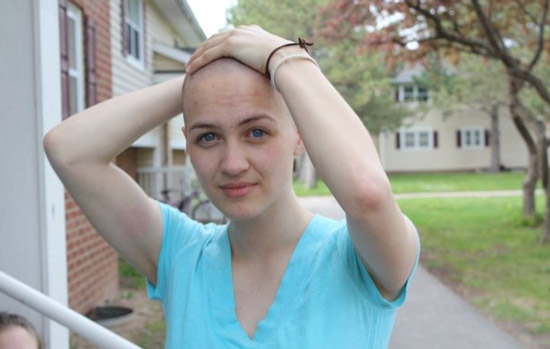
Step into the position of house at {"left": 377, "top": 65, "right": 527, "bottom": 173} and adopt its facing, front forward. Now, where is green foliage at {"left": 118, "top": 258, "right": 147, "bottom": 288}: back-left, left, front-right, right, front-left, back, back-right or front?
front

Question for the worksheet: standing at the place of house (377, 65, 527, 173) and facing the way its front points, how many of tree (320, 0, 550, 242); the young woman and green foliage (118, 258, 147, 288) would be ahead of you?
3

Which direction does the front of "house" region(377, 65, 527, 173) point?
toward the camera

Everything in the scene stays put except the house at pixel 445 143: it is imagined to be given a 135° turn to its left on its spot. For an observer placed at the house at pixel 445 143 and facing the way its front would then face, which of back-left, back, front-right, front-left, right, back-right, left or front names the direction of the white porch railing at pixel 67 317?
back-right

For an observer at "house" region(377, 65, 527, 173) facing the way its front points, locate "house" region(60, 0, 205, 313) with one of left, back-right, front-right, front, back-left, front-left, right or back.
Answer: front

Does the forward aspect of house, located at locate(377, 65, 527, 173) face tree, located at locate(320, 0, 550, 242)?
yes

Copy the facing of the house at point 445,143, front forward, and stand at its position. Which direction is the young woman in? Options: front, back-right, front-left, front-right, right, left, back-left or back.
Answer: front
